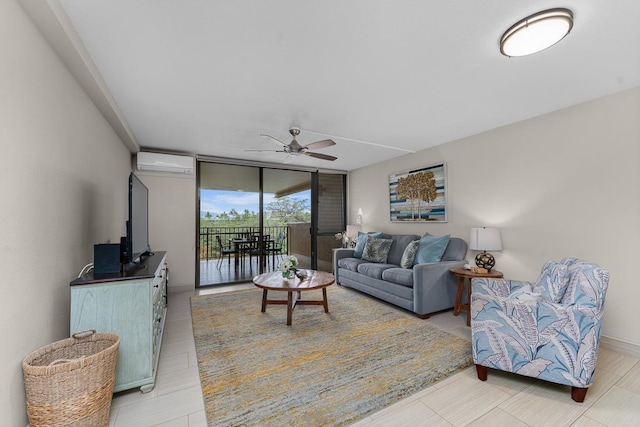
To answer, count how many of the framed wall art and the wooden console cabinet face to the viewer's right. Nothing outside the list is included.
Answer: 1

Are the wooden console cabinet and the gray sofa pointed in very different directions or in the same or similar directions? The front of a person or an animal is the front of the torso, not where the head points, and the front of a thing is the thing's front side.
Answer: very different directions

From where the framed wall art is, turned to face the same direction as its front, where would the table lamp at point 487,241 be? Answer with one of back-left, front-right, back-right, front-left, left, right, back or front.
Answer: left

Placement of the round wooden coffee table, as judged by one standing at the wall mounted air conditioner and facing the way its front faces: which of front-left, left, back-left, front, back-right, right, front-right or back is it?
front-left

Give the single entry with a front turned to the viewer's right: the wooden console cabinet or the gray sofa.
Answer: the wooden console cabinet

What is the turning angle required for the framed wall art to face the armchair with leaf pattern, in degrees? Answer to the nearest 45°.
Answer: approximately 45° to its left

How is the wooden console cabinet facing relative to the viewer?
to the viewer's right

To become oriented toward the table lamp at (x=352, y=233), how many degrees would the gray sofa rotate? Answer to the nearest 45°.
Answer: approximately 90° to its right

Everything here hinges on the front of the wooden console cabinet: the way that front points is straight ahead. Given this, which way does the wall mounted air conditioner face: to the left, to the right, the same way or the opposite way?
to the right

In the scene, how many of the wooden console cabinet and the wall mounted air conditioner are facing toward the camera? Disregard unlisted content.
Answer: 1

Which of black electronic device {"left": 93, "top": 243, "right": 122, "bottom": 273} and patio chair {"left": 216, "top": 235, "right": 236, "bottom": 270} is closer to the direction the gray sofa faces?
the black electronic device

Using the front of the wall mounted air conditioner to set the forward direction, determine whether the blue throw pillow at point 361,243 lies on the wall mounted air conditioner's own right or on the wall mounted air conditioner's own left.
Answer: on the wall mounted air conditioner's own left

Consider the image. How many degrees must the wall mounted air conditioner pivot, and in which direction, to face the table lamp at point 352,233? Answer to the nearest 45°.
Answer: approximately 90° to its left
